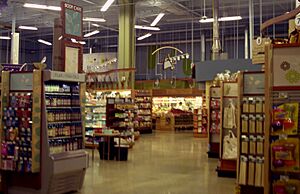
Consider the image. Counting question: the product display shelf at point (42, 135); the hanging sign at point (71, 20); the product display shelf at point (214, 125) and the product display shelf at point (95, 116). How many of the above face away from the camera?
0

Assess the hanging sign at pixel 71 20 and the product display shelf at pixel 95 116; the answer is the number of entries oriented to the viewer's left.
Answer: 0

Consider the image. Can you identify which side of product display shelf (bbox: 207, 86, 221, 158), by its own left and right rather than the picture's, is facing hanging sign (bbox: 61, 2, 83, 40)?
front

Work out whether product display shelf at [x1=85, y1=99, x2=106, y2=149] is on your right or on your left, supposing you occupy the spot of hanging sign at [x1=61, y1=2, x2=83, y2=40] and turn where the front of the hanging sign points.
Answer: on your left

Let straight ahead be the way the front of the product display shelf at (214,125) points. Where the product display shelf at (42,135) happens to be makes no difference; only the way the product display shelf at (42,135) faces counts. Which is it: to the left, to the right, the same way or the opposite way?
to the left

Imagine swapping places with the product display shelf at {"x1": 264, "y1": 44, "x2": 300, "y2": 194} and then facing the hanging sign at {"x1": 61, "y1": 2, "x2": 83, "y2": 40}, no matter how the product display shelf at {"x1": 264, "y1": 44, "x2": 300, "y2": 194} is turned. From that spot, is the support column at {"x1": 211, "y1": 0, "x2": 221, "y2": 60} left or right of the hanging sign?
right

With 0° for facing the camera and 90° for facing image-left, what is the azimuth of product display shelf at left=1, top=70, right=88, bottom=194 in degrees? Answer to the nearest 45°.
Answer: approximately 315°

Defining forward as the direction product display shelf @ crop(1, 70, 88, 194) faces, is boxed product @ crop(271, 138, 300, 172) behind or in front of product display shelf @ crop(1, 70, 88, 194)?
in front

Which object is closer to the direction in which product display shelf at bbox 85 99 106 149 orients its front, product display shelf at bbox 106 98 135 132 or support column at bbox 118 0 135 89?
the product display shelf

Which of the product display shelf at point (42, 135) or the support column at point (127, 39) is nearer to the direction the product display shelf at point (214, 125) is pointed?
the product display shelf

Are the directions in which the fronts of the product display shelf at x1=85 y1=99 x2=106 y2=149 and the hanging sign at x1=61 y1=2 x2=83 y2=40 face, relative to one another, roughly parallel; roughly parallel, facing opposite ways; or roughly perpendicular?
roughly parallel

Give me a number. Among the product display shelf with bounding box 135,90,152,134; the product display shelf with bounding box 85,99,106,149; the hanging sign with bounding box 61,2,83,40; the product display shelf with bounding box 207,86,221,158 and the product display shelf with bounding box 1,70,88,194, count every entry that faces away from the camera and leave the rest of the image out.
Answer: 0

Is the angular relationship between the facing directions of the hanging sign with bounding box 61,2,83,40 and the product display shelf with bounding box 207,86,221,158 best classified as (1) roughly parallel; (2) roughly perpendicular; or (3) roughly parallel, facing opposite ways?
roughly perpendicular
